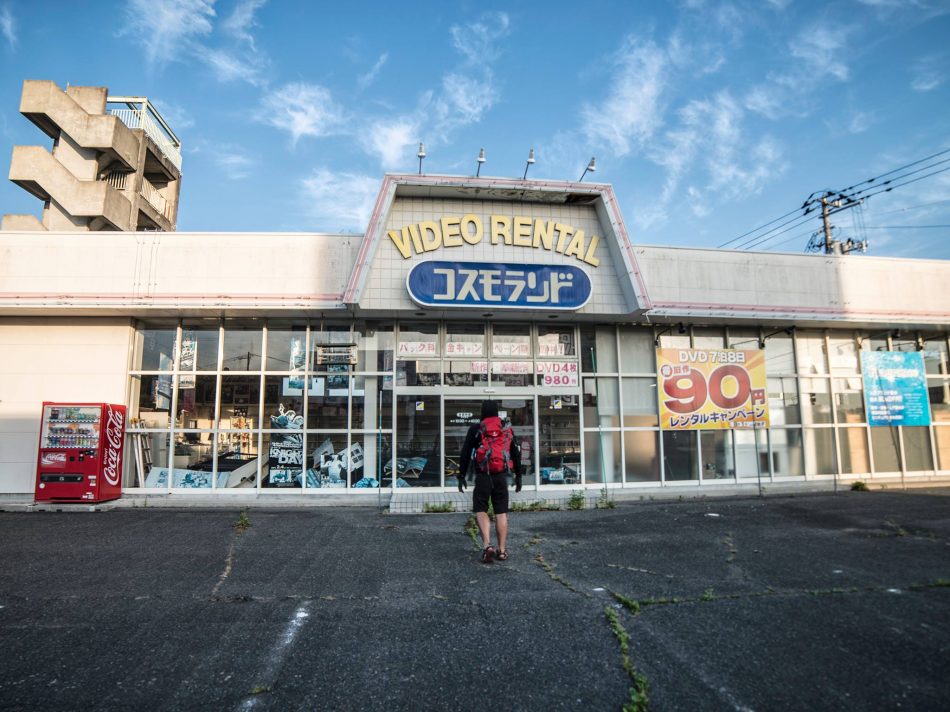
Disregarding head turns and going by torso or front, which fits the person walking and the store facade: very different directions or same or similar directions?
very different directions

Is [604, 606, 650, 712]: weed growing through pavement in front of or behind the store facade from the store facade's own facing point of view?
in front

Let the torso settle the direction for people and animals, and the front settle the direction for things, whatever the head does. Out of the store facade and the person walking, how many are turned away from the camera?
1

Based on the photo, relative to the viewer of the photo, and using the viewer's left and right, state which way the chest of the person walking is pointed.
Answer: facing away from the viewer

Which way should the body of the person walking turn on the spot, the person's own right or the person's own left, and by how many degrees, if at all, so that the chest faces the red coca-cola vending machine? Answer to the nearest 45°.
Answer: approximately 45° to the person's own left

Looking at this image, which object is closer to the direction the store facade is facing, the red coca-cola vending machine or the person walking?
the person walking

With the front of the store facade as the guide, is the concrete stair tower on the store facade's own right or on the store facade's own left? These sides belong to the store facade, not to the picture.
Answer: on the store facade's own right

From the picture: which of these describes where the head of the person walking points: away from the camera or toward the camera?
away from the camera

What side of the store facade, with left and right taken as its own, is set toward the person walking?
front

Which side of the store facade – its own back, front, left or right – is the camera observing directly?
front
